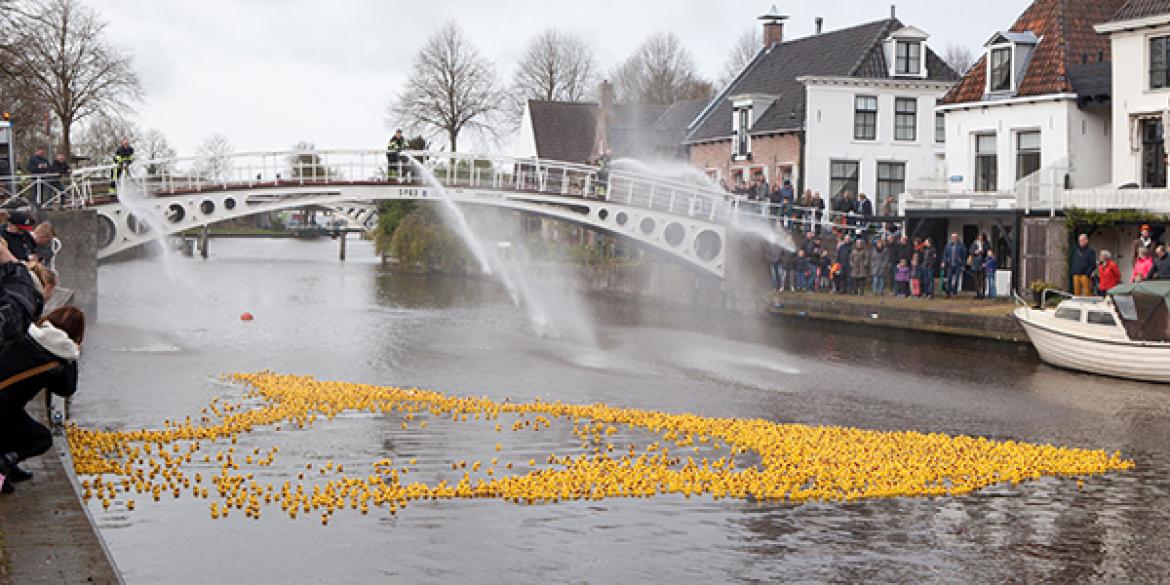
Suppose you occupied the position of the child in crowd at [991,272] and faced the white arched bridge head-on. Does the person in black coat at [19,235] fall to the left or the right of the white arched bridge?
left

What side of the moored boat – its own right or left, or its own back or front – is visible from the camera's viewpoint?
left

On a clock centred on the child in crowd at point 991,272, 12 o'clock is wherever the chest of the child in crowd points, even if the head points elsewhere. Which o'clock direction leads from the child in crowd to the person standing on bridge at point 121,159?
The person standing on bridge is roughly at 1 o'clock from the child in crowd.

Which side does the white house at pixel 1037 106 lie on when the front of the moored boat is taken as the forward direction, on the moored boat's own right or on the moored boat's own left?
on the moored boat's own right

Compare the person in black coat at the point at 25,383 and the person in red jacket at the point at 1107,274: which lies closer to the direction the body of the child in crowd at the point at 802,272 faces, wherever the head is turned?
the person in black coat

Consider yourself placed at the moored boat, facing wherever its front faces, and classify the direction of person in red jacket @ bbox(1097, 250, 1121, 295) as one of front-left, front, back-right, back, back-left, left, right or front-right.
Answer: right

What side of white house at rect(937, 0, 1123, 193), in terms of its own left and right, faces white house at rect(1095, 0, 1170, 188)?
left

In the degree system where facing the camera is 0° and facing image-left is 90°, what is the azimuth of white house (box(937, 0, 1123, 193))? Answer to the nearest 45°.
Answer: approximately 45°

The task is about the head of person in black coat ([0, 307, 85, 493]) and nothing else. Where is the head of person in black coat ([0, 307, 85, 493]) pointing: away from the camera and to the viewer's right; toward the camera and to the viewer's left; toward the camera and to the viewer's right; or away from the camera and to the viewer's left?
away from the camera and to the viewer's right

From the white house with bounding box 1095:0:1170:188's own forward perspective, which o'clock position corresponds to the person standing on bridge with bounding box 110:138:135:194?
The person standing on bridge is roughly at 1 o'clock from the white house.

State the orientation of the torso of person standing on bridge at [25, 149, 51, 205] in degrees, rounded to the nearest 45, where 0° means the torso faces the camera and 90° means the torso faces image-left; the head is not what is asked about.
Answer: approximately 0°

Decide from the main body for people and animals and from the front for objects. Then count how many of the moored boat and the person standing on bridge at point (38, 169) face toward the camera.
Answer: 1

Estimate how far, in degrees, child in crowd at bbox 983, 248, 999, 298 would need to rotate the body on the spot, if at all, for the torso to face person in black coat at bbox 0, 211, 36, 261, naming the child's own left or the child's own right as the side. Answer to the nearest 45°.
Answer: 0° — they already face them
